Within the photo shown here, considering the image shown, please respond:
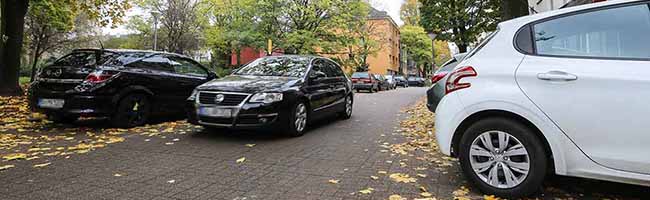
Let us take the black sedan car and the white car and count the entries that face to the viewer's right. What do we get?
1

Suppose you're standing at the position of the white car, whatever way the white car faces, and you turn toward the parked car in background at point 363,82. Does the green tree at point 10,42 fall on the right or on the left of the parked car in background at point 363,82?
left

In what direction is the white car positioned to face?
to the viewer's right

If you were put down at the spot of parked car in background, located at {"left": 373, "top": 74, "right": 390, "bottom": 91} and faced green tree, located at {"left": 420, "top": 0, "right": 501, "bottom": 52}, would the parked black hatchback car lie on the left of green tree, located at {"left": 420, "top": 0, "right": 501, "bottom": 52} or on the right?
right
